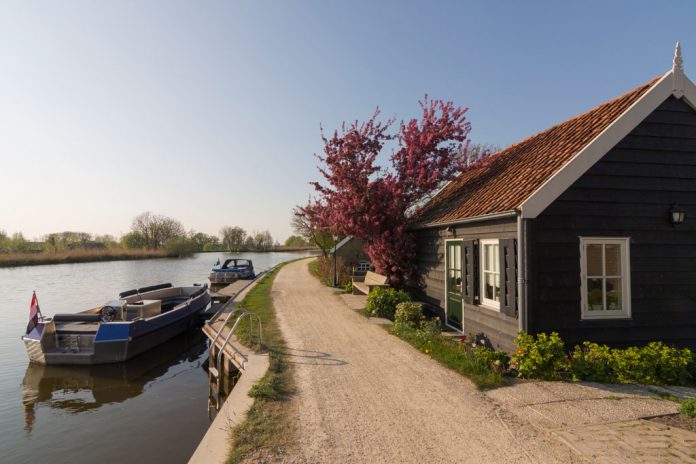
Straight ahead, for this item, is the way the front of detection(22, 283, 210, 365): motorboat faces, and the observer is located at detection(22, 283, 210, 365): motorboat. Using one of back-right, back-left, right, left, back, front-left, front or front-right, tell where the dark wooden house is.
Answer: right

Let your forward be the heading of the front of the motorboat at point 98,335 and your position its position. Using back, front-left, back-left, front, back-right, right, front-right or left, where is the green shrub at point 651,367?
right

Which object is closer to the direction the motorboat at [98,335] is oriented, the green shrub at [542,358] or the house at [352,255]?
the house

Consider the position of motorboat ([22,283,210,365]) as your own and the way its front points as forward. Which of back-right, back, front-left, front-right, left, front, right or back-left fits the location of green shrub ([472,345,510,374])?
right

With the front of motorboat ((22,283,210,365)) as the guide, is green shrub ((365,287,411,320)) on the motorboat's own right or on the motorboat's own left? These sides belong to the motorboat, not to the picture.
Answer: on the motorboat's own right

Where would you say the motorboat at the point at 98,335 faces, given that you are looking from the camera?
facing away from the viewer and to the right of the viewer

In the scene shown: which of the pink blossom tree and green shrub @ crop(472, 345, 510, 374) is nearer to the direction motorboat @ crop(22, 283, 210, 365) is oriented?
the pink blossom tree

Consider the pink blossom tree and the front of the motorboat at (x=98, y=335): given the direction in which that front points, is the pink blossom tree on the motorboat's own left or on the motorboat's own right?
on the motorboat's own right

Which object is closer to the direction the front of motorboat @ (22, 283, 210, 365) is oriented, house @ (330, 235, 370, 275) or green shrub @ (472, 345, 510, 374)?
the house

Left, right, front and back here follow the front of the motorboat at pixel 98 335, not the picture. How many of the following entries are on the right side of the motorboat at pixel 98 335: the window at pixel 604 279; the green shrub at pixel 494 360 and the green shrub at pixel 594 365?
3

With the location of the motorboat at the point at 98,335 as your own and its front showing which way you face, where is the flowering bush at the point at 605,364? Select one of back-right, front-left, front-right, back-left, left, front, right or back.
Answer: right

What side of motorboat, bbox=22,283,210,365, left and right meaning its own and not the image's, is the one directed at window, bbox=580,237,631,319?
right

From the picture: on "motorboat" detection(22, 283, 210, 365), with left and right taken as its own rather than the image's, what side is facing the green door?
right

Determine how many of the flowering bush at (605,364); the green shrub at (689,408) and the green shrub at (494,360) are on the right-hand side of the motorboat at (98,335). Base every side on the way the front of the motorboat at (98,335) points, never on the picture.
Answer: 3

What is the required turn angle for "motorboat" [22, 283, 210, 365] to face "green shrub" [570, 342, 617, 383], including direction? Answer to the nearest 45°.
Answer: approximately 90° to its right

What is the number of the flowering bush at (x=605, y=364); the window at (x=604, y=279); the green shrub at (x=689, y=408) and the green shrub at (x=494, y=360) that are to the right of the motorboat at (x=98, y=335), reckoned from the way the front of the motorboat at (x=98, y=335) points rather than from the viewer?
4
